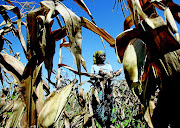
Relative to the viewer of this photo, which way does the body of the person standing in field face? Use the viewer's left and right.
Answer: facing the viewer and to the right of the viewer

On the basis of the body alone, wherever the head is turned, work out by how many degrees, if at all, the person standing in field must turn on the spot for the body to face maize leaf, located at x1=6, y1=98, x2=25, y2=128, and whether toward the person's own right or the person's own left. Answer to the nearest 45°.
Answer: approximately 45° to the person's own right

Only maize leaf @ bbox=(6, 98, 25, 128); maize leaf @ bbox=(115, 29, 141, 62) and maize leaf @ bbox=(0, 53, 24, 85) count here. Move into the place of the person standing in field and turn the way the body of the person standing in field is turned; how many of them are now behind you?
0

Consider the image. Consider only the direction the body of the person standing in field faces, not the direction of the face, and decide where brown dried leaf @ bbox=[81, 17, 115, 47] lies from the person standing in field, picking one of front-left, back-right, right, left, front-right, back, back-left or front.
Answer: front-right

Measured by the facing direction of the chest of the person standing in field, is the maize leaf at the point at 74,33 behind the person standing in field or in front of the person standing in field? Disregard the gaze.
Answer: in front

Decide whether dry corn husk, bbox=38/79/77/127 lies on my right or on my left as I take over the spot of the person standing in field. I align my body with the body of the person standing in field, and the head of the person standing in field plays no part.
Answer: on my right

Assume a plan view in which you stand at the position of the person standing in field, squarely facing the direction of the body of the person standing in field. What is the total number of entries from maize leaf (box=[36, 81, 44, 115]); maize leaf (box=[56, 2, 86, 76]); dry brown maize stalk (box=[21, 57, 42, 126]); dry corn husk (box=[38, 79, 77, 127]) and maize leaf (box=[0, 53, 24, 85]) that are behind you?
0
